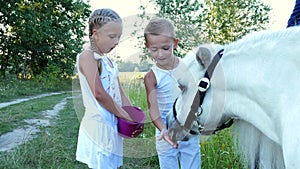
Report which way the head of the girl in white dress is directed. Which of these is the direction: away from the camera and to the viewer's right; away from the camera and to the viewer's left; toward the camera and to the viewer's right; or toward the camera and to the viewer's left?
toward the camera and to the viewer's right

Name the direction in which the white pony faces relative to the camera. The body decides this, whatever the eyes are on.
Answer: to the viewer's left

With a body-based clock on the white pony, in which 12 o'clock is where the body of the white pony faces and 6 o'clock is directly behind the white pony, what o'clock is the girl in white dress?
The girl in white dress is roughly at 12 o'clock from the white pony.

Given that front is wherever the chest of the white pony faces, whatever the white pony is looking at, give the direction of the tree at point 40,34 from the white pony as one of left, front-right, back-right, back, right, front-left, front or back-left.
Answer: front-right

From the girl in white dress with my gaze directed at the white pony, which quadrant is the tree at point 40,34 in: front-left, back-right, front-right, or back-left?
back-left

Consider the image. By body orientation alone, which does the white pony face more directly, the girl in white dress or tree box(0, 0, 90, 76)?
the girl in white dress
